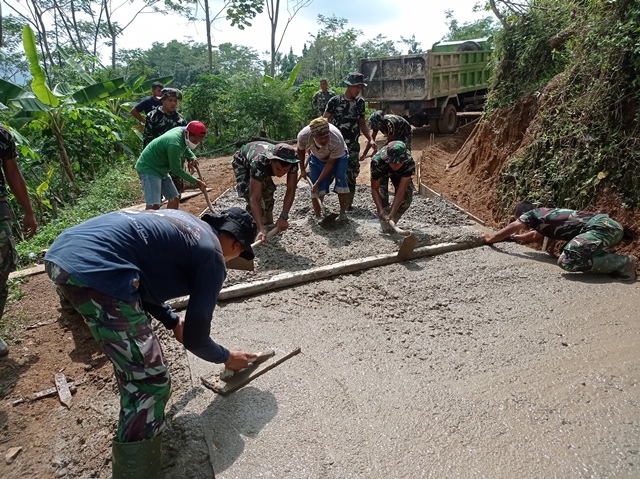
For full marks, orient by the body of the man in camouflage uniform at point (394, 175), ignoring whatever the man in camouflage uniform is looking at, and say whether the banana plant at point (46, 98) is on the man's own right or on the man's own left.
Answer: on the man's own right

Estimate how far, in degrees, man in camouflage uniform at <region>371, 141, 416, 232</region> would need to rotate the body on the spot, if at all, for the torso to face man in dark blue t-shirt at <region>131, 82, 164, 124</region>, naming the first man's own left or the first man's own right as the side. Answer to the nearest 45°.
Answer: approximately 135° to the first man's own right

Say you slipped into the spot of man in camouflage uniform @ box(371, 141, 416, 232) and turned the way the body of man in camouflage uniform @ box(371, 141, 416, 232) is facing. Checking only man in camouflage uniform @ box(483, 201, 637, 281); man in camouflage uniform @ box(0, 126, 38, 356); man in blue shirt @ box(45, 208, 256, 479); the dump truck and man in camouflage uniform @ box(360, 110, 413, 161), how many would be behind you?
2

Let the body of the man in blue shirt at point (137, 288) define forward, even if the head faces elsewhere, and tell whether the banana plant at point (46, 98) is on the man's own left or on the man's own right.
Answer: on the man's own left

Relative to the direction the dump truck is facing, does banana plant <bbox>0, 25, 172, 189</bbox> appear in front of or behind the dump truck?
behind

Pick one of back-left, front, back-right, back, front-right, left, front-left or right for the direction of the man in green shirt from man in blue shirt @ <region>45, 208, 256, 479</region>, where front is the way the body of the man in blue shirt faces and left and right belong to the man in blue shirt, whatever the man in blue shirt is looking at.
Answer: left

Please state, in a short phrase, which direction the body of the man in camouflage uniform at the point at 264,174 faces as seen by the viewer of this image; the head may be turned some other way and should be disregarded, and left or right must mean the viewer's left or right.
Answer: facing the viewer and to the right of the viewer

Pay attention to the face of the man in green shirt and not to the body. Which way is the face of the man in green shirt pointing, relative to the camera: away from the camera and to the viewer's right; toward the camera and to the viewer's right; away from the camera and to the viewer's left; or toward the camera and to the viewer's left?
toward the camera and to the viewer's right

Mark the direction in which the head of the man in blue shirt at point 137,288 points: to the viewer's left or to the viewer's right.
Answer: to the viewer's right

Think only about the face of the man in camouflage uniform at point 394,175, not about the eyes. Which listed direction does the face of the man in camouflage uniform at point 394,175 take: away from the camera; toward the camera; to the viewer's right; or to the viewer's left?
toward the camera

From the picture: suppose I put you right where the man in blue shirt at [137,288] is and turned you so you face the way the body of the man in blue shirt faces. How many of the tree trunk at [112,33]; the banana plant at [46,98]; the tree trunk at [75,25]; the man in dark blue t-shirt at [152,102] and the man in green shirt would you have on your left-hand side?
5

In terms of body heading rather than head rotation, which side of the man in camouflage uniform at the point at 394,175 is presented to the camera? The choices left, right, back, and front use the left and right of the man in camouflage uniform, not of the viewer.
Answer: front

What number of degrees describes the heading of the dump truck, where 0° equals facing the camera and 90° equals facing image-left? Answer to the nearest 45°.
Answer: approximately 225°

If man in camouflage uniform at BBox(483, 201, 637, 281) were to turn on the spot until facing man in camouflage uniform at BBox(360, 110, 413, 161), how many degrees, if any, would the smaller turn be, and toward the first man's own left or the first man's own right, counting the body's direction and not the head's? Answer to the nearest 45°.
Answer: approximately 45° to the first man's own right
